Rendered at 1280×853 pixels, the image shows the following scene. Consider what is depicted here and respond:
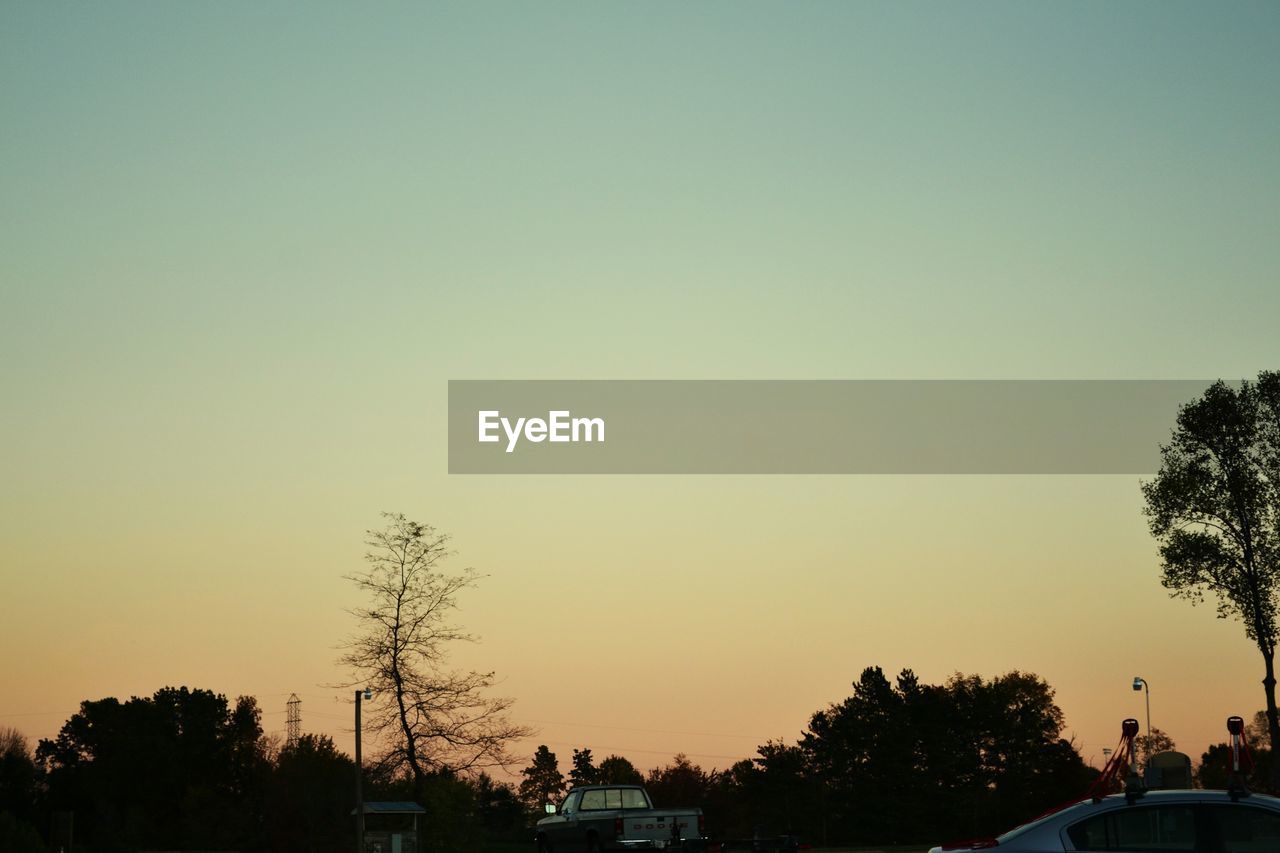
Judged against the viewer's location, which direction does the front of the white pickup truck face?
facing away from the viewer and to the left of the viewer

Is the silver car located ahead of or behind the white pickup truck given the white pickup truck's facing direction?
behind

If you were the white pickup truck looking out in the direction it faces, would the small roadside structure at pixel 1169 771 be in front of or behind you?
behind
